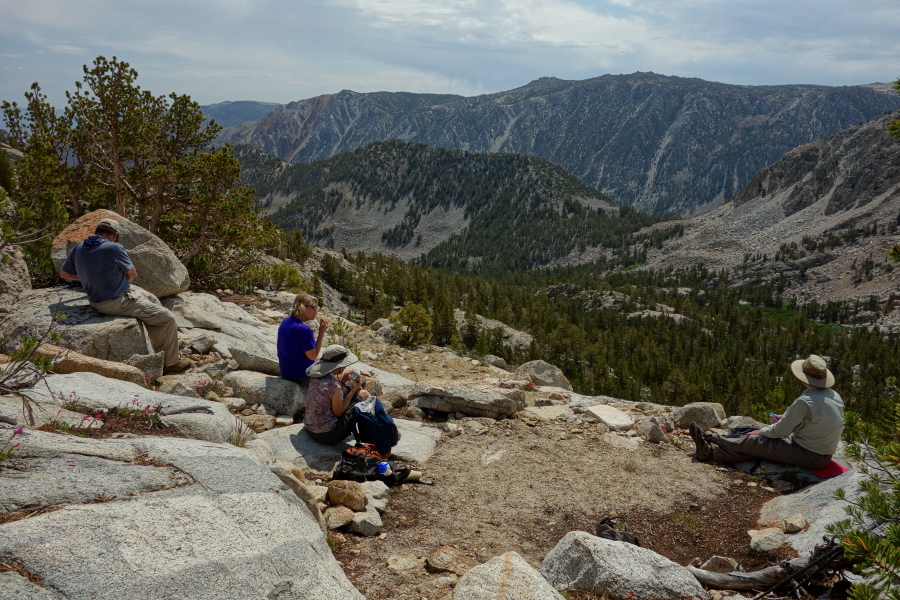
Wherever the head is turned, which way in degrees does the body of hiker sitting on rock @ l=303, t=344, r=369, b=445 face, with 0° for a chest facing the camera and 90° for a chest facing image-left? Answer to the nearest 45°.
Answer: approximately 225°

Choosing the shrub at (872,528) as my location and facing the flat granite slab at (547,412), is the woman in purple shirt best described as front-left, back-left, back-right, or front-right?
front-left

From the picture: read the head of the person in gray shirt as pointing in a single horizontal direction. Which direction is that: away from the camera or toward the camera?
away from the camera

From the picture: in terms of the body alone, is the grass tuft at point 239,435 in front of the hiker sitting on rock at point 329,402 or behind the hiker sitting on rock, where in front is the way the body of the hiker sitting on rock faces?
behind

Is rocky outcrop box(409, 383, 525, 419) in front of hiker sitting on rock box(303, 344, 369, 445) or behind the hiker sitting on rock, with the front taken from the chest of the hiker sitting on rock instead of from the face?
in front

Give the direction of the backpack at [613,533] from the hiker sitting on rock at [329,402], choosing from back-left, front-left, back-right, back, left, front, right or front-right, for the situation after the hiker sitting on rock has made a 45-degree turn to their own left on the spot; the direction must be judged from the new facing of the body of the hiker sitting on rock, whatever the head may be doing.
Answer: back-right

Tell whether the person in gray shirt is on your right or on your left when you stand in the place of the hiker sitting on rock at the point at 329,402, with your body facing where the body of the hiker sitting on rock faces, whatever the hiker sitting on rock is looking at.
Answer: on your right

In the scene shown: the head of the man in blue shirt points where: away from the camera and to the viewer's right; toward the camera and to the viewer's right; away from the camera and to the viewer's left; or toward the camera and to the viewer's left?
away from the camera and to the viewer's right

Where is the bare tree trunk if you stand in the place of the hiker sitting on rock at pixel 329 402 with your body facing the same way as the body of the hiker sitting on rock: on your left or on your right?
on your right

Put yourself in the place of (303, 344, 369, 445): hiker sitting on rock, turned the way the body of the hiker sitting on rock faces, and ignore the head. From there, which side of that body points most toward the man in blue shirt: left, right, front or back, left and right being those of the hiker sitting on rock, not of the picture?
left

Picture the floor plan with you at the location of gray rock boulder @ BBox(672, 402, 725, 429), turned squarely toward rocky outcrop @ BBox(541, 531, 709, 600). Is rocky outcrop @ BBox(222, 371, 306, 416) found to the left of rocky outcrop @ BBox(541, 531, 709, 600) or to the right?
right
